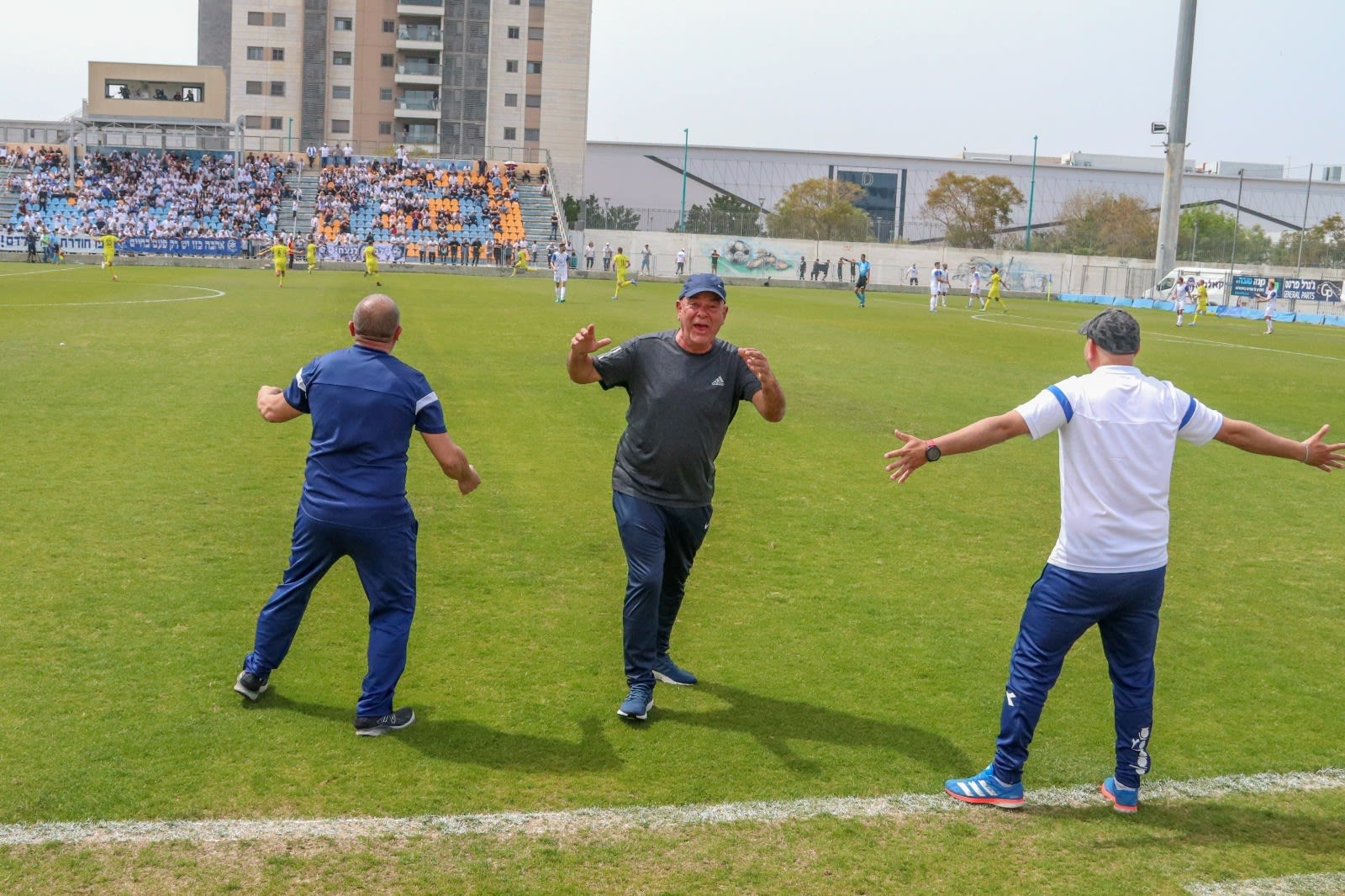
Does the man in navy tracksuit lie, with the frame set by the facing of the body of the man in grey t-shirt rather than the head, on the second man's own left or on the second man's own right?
on the second man's own right

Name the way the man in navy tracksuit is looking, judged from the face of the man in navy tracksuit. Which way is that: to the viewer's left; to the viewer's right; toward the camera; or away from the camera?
away from the camera

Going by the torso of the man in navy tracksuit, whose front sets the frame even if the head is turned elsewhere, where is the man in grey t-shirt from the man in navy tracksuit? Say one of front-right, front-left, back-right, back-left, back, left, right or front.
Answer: right

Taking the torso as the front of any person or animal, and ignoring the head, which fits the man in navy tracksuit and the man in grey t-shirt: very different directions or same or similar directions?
very different directions

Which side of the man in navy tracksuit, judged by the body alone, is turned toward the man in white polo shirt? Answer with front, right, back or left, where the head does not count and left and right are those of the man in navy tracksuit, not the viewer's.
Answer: right

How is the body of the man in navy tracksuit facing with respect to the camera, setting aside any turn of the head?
away from the camera

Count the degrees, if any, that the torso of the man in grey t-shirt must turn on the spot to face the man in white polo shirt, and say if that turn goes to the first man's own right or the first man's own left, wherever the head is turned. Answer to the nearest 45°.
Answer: approximately 45° to the first man's own left

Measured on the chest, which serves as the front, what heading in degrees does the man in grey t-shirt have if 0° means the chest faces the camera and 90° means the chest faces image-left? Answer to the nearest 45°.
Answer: approximately 0°

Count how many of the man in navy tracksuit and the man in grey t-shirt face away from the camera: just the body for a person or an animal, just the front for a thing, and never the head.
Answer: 1
